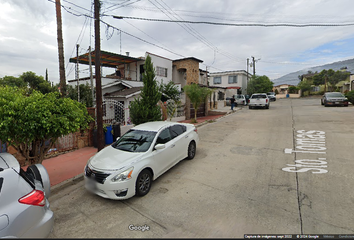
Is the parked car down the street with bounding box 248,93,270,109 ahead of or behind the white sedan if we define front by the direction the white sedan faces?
behind

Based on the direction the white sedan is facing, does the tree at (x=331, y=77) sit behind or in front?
behind

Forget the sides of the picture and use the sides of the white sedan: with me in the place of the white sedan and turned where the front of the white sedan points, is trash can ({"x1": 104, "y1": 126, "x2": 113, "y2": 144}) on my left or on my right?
on my right

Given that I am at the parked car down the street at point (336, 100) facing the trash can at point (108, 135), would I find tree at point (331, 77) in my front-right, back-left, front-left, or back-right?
back-right

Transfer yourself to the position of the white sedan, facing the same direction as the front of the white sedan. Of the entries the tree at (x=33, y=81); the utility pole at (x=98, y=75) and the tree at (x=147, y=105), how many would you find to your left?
0

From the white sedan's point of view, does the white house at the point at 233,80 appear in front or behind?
behind

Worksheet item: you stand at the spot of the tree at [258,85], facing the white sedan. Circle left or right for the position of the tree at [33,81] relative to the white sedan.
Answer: right

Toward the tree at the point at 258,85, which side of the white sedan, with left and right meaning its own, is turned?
back
